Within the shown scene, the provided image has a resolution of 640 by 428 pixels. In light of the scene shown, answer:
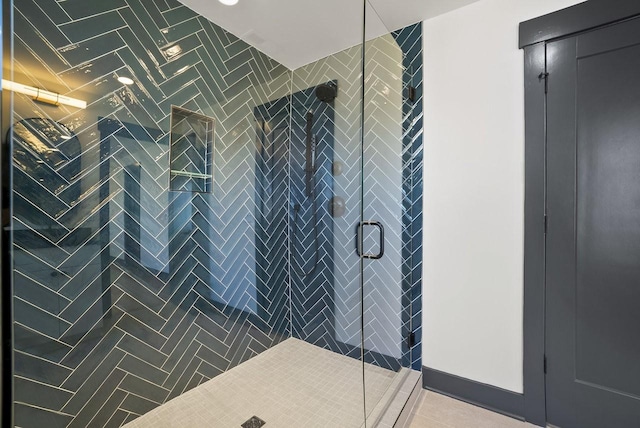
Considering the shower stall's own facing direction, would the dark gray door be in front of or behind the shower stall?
in front

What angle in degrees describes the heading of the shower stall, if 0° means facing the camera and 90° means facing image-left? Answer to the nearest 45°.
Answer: approximately 315°
